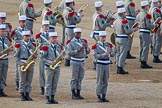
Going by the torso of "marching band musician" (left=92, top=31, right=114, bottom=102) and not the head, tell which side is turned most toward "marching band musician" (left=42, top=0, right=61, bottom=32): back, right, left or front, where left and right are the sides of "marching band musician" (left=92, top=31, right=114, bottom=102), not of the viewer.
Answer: back

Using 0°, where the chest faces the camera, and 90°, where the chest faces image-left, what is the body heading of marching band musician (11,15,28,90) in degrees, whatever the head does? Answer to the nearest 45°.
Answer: approximately 315°

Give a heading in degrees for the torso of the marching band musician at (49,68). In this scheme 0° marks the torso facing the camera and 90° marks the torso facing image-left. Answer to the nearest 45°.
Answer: approximately 315°

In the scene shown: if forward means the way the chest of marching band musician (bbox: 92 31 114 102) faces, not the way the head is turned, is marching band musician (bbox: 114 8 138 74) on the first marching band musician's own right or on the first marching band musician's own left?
on the first marching band musician's own left
